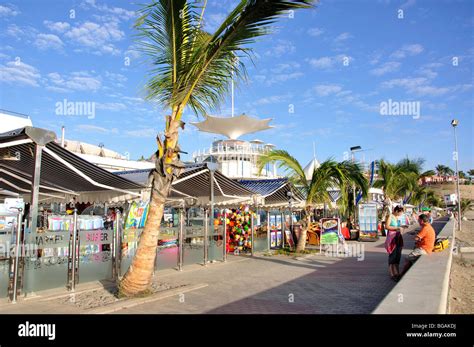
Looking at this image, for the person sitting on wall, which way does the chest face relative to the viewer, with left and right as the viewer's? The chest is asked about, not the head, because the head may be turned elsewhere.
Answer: facing to the left of the viewer

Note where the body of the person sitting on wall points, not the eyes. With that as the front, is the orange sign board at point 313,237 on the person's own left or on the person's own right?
on the person's own right

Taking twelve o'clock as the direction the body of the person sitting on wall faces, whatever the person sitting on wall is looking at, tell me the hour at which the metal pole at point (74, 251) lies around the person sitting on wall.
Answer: The metal pole is roughly at 11 o'clock from the person sitting on wall.

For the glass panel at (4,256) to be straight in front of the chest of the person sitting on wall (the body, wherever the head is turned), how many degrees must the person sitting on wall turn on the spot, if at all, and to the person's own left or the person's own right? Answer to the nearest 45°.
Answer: approximately 45° to the person's own left

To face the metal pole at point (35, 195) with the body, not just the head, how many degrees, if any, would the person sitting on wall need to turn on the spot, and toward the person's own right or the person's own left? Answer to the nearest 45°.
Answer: approximately 45° to the person's own left

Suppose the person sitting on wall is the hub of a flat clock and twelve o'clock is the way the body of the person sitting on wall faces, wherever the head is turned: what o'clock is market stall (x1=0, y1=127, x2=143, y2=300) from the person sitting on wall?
The market stall is roughly at 11 o'clock from the person sitting on wall.

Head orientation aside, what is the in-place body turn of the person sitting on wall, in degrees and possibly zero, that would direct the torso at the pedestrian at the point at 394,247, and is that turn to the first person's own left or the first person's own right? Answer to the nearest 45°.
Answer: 0° — they already face them

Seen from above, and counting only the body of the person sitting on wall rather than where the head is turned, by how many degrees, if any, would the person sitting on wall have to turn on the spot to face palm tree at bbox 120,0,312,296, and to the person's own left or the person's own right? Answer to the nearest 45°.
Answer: approximately 45° to the person's own left
